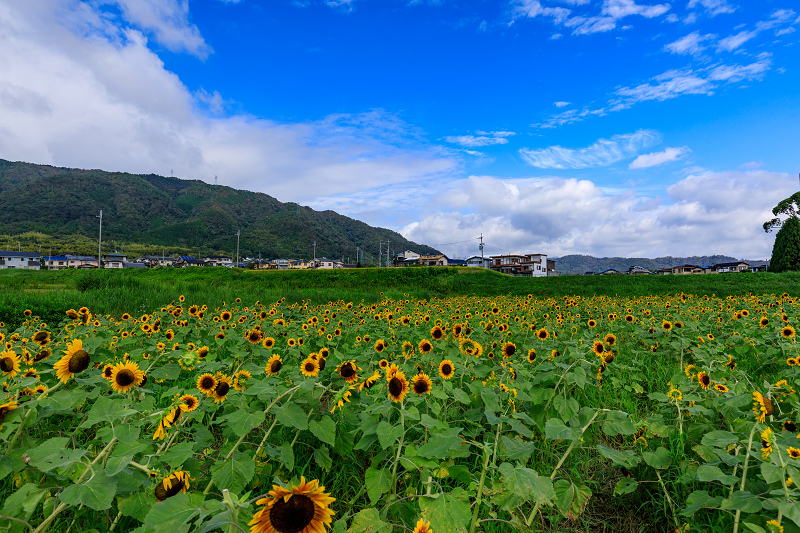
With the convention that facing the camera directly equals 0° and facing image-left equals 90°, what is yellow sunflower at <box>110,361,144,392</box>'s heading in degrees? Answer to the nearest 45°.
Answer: approximately 0°

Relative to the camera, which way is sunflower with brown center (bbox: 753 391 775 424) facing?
to the viewer's right

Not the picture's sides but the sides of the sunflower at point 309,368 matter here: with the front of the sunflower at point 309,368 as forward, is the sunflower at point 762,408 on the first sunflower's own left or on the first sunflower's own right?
on the first sunflower's own left

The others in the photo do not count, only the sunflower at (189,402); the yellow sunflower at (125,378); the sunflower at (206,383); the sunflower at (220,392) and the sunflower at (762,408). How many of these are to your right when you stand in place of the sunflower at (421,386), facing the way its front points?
4
